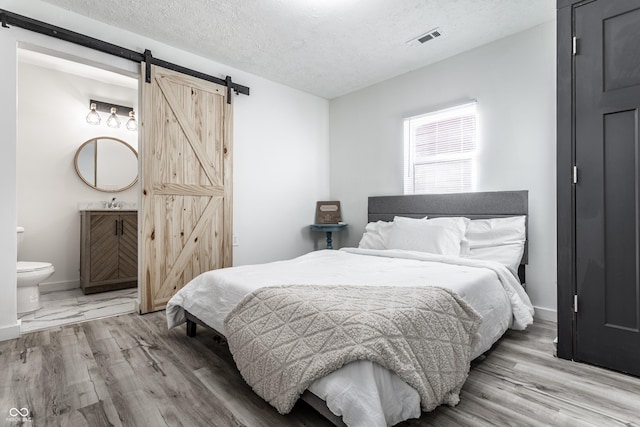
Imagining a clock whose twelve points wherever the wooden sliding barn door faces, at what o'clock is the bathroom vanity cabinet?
The bathroom vanity cabinet is roughly at 6 o'clock from the wooden sliding barn door.

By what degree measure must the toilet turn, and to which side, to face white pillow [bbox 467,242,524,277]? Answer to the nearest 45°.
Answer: approximately 45° to its right

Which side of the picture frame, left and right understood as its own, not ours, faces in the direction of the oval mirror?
right

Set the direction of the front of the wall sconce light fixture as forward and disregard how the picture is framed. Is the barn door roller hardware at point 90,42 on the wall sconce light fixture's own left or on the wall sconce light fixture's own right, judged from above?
on the wall sconce light fixture's own right

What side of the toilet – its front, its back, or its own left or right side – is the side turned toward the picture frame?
front

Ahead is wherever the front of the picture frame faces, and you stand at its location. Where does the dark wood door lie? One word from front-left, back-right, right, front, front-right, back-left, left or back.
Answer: front-left

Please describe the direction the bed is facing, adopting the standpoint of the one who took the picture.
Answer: facing the viewer and to the left of the viewer

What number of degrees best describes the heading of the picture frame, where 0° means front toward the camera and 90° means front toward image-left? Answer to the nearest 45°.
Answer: approximately 0°

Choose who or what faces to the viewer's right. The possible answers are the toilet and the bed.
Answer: the toilet

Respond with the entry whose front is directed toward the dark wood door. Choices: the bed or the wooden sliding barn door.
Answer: the wooden sliding barn door

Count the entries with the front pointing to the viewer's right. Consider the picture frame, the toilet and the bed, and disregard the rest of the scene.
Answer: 1

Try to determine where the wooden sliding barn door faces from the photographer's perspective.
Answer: facing the viewer and to the right of the viewer

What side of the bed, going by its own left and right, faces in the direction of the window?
back

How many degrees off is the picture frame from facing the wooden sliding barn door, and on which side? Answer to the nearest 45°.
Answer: approximately 45° to its right

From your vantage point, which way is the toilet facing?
to the viewer's right
